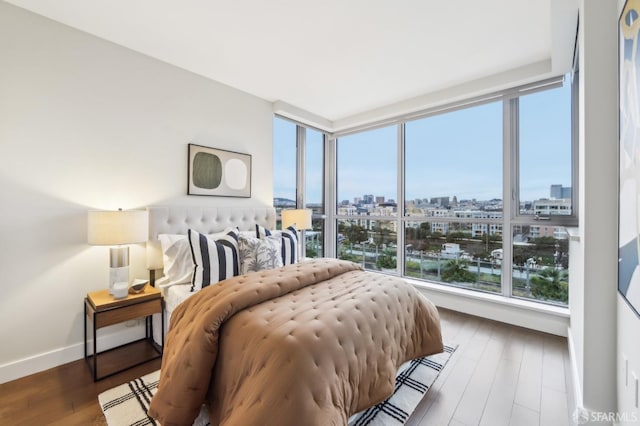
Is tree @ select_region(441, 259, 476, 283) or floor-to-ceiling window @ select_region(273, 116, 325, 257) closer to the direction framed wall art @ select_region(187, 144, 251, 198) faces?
the tree

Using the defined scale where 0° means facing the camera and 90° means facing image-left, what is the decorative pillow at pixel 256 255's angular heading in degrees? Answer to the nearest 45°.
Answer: approximately 315°

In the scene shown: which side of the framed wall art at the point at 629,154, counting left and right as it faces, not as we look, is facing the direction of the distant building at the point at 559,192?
right

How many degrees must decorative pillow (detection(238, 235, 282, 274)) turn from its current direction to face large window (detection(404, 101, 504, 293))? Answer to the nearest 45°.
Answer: approximately 45° to its left

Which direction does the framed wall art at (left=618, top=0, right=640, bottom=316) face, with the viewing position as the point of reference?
facing to the left of the viewer

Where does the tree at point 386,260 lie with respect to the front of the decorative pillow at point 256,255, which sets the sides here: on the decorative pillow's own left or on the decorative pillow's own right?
on the decorative pillow's own left

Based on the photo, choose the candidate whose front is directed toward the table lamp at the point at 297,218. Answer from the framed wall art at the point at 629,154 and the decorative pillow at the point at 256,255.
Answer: the framed wall art

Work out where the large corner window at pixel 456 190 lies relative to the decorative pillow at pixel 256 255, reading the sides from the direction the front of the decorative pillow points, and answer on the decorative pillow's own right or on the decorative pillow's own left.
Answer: on the decorative pillow's own left

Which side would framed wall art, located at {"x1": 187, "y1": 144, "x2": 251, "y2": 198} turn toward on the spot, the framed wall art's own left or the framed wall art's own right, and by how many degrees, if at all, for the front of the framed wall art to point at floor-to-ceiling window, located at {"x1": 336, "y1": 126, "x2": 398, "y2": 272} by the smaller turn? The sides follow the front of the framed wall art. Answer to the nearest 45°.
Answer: approximately 45° to the framed wall art's own left

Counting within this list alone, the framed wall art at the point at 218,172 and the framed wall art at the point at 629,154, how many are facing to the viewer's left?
1

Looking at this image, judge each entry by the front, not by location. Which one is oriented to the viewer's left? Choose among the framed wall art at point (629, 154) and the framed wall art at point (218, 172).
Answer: the framed wall art at point (629, 154)

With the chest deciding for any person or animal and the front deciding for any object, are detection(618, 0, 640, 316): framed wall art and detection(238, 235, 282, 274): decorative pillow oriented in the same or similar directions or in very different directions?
very different directions
